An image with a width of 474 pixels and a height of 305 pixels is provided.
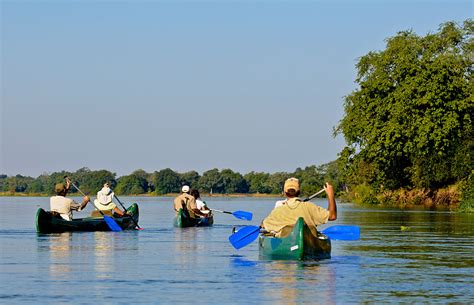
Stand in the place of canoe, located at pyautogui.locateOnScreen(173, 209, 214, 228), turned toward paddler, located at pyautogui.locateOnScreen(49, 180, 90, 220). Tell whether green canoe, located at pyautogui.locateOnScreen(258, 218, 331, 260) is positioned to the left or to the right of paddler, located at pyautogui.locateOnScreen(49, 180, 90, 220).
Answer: left

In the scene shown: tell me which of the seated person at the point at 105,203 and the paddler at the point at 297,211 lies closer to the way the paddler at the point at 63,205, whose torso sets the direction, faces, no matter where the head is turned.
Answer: the seated person

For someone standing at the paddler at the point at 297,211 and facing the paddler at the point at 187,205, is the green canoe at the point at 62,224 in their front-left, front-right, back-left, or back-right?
front-left

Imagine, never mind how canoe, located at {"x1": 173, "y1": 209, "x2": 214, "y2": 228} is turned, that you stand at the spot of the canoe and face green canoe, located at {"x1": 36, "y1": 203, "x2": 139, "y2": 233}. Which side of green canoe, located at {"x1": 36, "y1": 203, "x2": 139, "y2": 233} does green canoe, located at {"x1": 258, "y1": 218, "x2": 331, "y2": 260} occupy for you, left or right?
left

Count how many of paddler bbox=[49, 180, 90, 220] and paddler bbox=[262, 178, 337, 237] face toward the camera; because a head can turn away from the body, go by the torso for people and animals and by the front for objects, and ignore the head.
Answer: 0

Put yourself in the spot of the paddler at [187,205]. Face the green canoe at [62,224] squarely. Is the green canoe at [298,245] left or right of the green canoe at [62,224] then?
left

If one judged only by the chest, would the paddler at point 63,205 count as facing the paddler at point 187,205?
yes

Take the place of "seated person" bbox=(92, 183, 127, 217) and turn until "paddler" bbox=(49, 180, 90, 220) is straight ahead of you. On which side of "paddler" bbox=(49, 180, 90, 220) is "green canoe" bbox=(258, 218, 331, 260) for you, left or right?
left

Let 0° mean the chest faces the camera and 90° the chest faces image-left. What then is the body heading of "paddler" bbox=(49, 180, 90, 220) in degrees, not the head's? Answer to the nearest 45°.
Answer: approximately 225°

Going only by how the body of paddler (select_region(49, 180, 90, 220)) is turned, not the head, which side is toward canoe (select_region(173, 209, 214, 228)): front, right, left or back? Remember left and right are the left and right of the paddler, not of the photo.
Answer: front

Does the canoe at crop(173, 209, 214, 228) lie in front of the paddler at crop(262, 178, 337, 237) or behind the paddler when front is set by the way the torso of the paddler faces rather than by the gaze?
in front

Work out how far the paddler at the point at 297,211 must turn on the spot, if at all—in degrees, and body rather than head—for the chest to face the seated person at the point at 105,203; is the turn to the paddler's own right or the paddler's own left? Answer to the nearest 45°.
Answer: approximately 45° to the paddler's own left

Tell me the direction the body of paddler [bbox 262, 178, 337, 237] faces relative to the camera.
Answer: away from the camera
